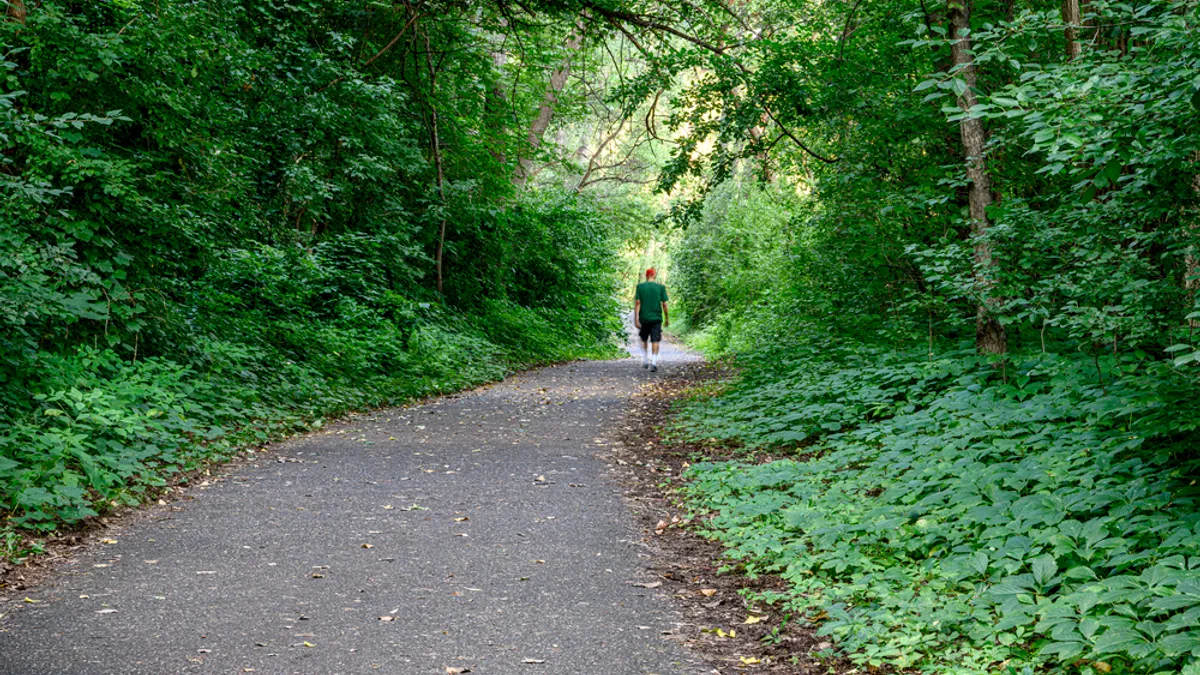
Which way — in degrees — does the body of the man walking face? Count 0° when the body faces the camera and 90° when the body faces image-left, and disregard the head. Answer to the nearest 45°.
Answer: approximately 180°

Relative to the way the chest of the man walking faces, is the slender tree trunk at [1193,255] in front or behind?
behind

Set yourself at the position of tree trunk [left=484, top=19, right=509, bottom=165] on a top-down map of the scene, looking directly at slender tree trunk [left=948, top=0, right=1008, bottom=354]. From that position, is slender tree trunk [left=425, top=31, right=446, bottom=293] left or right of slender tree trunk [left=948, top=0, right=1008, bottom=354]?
right

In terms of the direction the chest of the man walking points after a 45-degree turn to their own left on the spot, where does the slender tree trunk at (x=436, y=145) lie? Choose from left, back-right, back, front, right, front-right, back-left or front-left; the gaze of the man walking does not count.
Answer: front-left

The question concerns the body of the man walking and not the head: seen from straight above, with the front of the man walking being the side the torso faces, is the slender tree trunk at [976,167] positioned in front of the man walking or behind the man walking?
behind

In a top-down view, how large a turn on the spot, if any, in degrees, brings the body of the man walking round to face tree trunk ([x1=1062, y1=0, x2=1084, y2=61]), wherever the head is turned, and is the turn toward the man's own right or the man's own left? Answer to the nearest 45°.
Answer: approximately 90° to the man's own right
